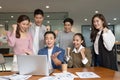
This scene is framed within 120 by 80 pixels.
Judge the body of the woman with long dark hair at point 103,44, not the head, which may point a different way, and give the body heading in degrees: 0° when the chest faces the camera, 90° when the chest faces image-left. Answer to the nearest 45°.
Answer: approximately 45°

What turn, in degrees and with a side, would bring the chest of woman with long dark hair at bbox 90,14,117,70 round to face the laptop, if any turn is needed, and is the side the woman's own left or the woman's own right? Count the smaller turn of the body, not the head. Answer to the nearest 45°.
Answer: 0° — they already face it

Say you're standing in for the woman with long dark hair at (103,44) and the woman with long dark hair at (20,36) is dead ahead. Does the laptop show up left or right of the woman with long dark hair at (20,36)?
left

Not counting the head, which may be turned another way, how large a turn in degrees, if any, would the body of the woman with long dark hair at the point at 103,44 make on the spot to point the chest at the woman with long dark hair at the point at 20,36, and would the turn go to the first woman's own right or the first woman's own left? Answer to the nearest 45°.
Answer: approximately 45° to the first woman's own right
